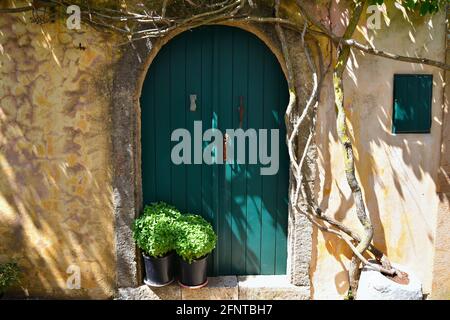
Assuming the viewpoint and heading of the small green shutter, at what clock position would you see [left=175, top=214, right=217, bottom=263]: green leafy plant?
The green leafy plant is roughly at 2 o'clock from the small green shutter.

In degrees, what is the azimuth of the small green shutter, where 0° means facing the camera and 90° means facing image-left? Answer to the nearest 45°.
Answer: approximately 0°

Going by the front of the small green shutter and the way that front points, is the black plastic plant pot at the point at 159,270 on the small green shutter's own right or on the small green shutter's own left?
on the small green shutter's own right

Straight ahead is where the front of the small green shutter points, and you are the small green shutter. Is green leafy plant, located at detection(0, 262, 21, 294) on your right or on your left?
on your right

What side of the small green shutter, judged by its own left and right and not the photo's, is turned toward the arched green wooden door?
right

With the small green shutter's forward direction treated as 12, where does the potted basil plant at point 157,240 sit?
The potted basil plant is roughly at 2 o'clock from the small green shutter.

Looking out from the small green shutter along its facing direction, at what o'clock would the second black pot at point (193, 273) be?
The second black pot is roughly at 2 o'clock from the small green shutter.
